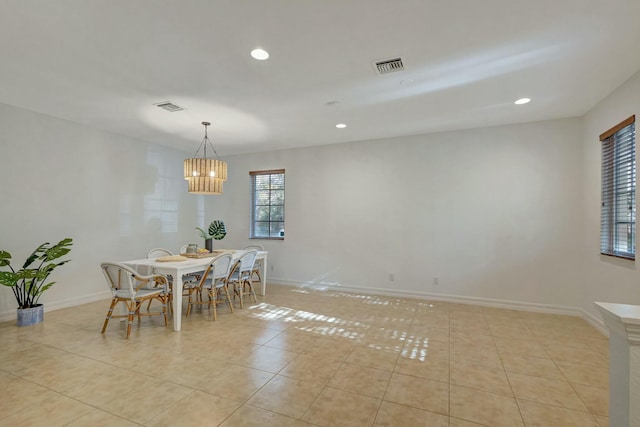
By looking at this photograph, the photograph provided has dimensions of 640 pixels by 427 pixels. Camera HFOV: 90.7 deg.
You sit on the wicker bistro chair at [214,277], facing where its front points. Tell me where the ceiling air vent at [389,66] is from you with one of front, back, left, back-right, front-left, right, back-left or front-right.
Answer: back

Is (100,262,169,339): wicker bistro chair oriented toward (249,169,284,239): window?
yes

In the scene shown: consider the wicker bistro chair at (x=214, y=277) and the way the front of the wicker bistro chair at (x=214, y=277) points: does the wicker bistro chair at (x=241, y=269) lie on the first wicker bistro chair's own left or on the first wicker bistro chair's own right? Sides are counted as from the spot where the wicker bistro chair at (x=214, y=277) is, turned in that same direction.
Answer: on the first wicker bistro chair's own right

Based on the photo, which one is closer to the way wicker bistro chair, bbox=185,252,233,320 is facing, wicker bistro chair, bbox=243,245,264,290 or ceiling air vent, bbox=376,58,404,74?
the wicker bistro chair

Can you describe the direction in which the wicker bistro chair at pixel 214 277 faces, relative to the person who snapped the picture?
facing away from the viewer and to the left of the viewer

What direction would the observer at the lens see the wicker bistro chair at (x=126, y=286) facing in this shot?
facing away from the viewer and to the right of the viewer

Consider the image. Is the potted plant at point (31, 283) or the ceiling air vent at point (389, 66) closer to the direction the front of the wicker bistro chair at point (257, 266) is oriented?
the potted plant
